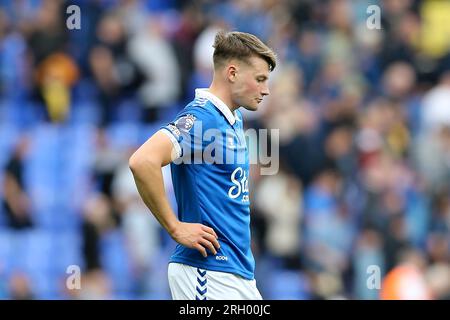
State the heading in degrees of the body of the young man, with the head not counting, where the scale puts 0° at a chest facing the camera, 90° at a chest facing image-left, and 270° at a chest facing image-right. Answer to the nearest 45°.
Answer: approximately 270°

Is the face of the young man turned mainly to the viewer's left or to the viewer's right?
to the viewer's right
